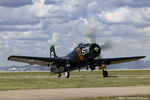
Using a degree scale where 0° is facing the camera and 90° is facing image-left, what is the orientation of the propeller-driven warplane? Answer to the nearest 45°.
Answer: approximately 315°
